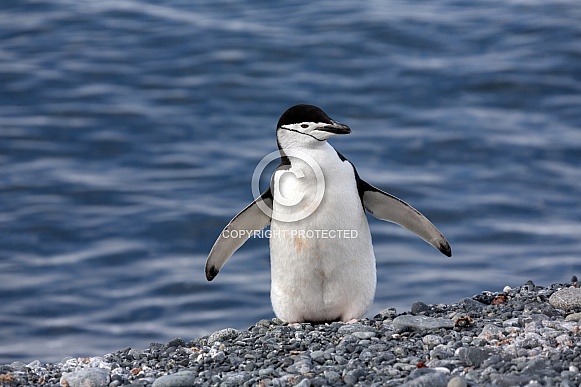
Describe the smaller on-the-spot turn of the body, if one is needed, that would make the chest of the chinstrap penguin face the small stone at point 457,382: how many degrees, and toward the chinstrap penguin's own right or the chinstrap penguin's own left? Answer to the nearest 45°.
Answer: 0° — it already faces it

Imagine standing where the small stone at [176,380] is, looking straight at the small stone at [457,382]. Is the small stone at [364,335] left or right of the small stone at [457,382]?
left

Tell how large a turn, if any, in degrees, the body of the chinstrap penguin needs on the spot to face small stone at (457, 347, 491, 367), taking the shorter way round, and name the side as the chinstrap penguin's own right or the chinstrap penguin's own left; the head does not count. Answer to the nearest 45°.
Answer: approximately 45° to the chinstrap penguin's own left

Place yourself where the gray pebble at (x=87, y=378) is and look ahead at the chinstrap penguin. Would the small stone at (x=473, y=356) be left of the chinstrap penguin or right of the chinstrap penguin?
right

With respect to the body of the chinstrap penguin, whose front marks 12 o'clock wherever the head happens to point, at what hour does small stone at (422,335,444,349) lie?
The small stone is roughly at 11 o'clock from the chinstrap penguin.

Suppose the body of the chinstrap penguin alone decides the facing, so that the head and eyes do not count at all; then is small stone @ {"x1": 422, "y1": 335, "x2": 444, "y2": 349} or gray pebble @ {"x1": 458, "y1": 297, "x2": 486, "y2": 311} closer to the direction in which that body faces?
the small stone

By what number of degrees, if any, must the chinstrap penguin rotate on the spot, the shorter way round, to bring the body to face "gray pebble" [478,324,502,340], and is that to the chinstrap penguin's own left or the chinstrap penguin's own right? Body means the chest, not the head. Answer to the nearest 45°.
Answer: approximately 45° to the chinstrap penguin's own left

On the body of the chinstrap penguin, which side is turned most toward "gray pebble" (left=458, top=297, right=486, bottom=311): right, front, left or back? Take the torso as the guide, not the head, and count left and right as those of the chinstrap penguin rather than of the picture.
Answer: left

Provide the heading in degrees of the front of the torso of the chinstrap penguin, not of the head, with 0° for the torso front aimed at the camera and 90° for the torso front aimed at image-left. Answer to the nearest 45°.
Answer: approximately 0°
